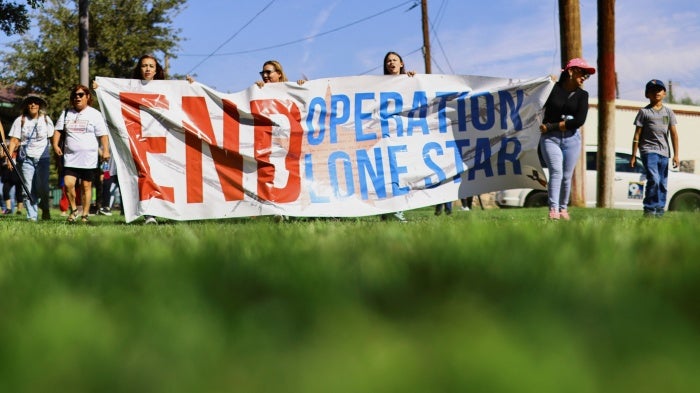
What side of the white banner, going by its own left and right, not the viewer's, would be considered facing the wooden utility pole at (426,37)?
back

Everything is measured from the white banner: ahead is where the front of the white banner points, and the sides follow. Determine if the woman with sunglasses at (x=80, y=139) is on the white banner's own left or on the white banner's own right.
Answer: on the white banner's own right

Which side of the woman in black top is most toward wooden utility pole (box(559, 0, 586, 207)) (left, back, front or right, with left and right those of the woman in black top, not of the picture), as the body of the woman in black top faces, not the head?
back

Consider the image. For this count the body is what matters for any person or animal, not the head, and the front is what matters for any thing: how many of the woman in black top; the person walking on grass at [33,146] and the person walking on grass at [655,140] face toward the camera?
3

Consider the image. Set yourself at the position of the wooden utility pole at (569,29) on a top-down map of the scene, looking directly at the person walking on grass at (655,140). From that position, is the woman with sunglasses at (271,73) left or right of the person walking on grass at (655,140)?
right

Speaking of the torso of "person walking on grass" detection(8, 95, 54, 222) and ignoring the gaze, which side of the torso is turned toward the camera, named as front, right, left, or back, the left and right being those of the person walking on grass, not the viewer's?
front

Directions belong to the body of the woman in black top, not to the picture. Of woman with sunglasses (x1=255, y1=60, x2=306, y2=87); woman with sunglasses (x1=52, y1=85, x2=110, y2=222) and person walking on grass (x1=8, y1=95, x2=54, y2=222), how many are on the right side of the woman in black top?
3

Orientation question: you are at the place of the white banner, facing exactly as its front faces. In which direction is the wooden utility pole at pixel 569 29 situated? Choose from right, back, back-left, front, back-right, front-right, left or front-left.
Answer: back-left

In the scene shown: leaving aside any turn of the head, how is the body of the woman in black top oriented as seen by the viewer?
toward the camera

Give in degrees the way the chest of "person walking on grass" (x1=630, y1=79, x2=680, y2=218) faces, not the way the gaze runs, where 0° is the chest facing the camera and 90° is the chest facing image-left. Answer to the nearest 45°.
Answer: approximately 0°
